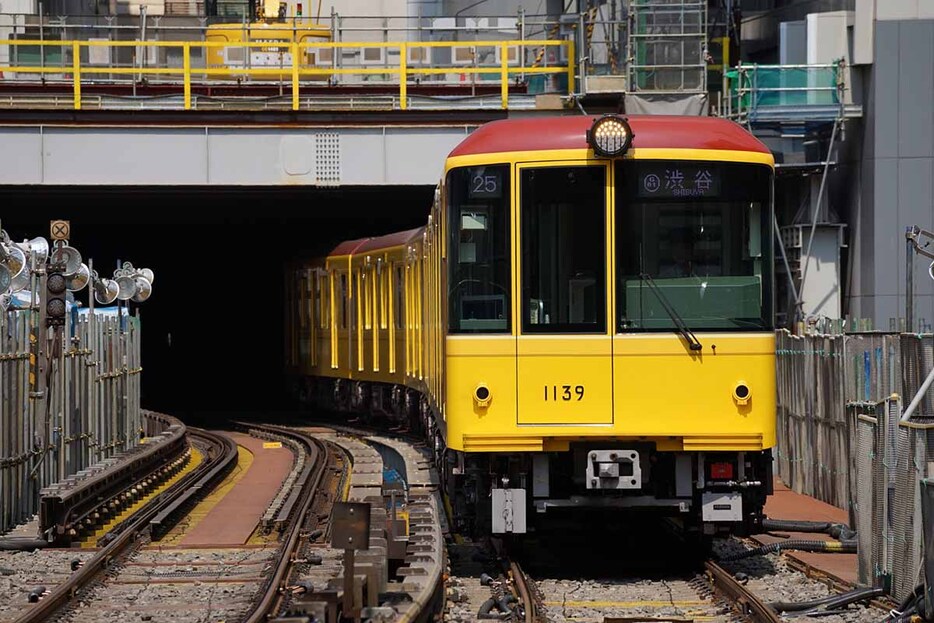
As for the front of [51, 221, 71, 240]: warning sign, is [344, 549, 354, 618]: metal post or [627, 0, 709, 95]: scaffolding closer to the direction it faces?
the metal post

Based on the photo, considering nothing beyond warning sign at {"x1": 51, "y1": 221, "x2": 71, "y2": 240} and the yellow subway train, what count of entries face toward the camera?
2

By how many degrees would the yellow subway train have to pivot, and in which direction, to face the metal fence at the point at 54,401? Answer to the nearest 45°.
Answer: approximately 135° to its right

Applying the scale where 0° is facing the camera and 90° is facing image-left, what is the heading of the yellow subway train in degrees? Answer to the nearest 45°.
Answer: approximately 0°

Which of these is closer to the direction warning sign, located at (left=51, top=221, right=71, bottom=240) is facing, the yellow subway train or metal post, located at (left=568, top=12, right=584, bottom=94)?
the yellow subway train
